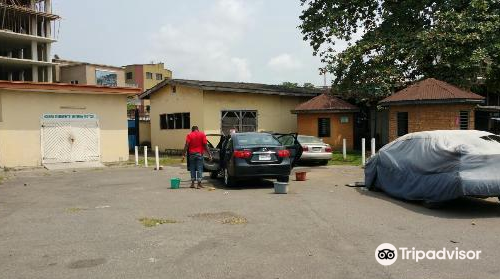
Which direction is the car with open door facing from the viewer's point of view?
away from the camera

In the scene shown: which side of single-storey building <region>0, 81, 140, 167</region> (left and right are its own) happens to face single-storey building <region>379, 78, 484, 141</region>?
left

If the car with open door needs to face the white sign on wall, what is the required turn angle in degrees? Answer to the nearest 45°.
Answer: approximately 45° to its left

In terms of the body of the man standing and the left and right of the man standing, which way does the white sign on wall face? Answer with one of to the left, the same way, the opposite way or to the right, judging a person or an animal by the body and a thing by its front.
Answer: the opposite way

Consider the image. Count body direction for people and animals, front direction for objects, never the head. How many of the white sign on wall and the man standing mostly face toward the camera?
1

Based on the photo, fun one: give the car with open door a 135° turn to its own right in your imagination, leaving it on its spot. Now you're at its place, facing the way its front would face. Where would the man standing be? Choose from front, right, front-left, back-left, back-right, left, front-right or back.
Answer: back-right

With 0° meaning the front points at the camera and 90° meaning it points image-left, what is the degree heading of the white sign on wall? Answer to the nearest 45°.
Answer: approximately 0°

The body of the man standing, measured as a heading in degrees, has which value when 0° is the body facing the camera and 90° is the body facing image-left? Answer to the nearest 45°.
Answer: approximately 180°
